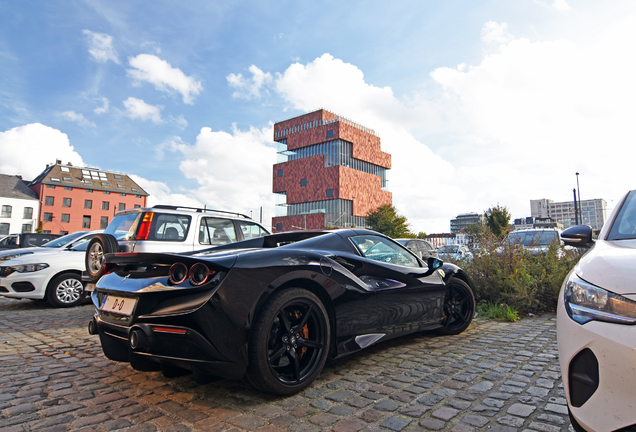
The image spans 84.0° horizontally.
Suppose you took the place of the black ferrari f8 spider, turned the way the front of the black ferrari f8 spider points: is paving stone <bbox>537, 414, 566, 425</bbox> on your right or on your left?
on your right

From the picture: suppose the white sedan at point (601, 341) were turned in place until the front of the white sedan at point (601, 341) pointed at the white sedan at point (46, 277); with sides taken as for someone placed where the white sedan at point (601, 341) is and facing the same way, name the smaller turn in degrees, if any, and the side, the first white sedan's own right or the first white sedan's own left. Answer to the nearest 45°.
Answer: approximately 90° to the first white sedan's own right

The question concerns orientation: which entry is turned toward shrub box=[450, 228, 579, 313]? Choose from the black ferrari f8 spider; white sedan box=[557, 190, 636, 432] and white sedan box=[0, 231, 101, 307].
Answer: the black ferrari f8 spider
